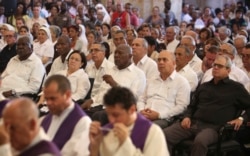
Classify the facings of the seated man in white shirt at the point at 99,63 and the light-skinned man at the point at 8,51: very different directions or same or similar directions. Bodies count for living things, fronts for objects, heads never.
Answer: same or similar directions

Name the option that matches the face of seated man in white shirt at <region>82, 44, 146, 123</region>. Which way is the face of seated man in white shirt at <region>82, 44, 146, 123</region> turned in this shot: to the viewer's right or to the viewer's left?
to the viewer's left

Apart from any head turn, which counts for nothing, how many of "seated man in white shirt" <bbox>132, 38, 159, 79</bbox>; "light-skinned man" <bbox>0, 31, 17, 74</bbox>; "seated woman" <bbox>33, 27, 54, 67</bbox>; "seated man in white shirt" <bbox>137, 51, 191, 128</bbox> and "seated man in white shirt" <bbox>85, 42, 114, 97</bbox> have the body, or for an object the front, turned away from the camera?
0

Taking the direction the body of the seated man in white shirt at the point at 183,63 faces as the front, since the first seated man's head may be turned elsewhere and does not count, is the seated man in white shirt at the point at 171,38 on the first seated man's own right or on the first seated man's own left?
on the first seated man's own right

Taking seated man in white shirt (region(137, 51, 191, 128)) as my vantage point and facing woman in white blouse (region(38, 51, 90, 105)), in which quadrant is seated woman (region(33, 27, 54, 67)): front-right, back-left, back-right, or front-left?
front-right

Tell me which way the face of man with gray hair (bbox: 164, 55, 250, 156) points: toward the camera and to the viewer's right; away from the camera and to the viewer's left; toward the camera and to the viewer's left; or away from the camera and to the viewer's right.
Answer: toward the camera and to the viewer's left

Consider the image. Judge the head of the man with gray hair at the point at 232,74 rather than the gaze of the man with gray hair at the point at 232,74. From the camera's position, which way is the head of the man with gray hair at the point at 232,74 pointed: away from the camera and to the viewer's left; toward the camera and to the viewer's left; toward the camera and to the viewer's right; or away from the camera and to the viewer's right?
toward the camera and to the viewer's left

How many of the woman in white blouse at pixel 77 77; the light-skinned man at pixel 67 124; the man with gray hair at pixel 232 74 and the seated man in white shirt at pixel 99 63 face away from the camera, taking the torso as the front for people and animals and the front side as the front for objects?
0

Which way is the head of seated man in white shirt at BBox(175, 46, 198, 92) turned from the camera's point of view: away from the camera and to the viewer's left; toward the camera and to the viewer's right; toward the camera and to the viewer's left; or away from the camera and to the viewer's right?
toward the camera and to the viewer's left

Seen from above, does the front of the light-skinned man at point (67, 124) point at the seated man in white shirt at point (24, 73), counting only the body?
no

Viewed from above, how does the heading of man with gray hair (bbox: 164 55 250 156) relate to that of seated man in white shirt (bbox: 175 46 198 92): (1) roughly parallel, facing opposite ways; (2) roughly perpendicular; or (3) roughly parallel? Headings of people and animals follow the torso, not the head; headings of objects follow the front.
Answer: roughly parallel

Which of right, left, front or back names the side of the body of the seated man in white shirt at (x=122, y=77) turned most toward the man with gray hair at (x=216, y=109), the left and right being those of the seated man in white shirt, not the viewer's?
left

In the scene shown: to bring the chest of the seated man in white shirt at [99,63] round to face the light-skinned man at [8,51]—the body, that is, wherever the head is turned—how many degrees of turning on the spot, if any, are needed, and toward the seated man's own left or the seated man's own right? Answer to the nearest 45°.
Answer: approximately 90° to the seated man's own right

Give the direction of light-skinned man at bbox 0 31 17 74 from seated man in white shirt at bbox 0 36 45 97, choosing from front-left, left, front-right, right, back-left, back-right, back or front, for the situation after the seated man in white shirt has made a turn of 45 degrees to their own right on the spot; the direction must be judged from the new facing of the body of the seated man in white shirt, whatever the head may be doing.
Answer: right

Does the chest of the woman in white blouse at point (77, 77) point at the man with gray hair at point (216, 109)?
no

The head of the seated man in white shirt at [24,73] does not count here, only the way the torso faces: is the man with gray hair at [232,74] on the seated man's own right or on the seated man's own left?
on the seated man's own left
